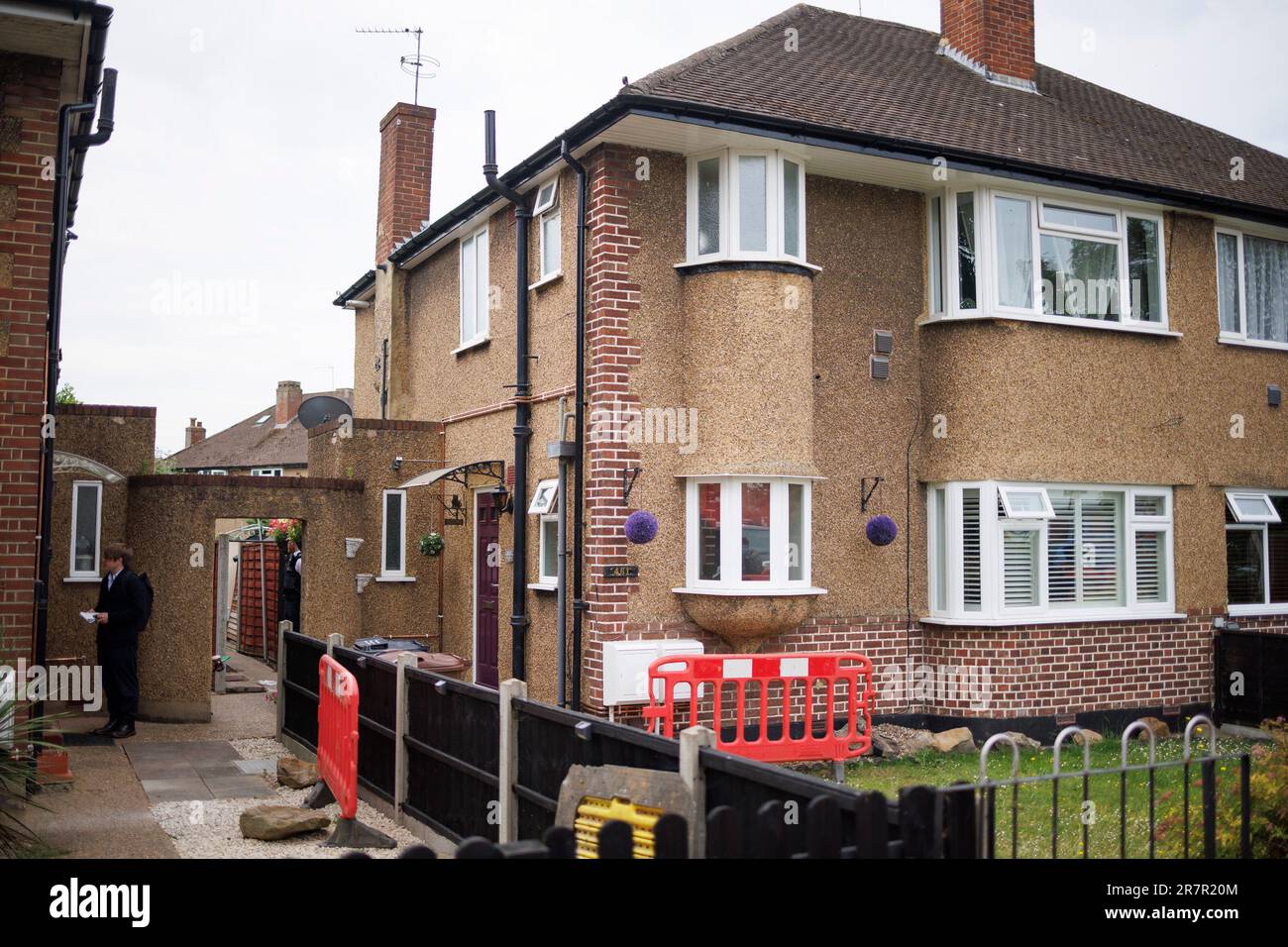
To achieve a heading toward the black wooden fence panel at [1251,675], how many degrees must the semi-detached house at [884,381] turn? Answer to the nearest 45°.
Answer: approximately 45° to its left

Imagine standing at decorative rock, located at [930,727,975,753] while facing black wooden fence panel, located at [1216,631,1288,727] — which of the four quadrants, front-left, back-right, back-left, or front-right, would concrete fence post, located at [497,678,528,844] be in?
back-right

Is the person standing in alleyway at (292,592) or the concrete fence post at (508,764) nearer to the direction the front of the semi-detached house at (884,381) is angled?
the concrete fence post

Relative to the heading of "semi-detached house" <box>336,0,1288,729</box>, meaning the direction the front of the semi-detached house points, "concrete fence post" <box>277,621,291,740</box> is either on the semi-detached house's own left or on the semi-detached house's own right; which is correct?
on the semi-detached house's own right

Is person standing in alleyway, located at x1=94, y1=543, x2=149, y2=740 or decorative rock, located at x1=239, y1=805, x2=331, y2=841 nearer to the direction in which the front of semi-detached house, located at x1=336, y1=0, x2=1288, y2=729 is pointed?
the decorative rock
